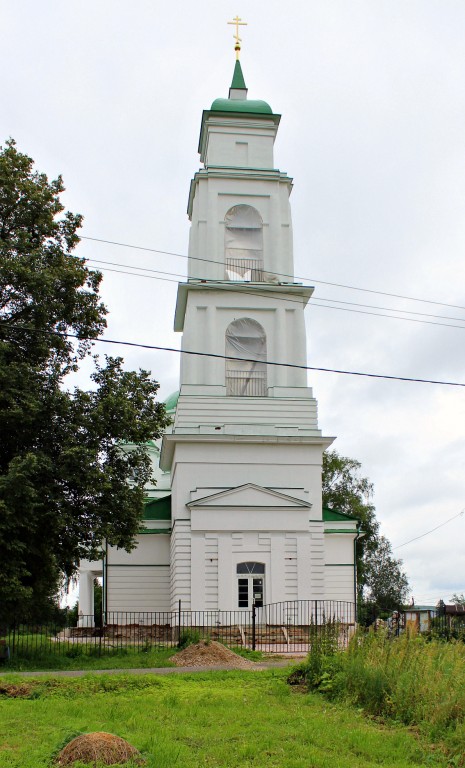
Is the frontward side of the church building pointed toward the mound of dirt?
yes

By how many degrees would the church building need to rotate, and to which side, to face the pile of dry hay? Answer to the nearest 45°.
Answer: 0° — it already faces it

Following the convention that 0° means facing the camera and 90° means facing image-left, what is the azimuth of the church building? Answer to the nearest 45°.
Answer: approximately 0°

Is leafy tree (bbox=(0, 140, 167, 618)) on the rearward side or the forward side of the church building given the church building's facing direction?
on the forward side

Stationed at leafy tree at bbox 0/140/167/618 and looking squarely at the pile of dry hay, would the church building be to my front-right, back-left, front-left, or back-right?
back-left
